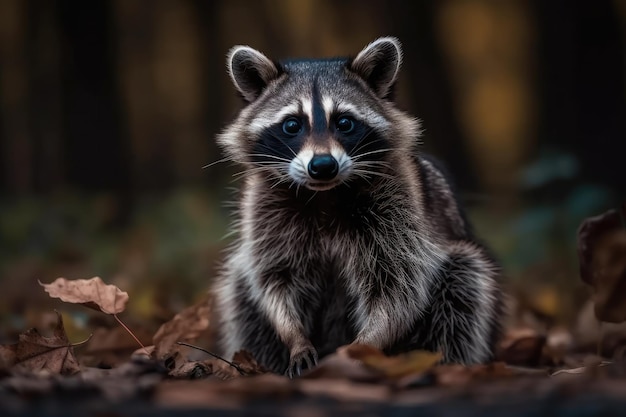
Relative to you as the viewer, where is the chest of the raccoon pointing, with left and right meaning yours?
facing the viewer

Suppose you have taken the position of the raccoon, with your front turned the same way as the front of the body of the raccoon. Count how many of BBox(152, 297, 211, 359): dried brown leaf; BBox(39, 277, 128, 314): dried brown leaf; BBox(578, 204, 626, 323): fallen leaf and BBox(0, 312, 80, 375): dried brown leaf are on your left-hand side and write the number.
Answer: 1

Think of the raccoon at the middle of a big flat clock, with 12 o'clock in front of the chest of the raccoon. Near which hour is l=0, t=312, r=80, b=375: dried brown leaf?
The dried brown leaf is roughly at 2 o'clock from the raccoon.

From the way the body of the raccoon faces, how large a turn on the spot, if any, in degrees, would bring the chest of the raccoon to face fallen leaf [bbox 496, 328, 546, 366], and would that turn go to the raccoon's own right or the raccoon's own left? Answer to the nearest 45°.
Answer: approximately 135° to the raccoon's own left

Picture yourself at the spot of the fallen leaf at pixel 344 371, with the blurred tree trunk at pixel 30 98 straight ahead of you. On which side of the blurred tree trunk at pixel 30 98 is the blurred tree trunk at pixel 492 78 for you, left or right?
right

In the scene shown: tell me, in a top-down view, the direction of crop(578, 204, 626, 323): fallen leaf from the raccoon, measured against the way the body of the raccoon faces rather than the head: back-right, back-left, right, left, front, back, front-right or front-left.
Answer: left

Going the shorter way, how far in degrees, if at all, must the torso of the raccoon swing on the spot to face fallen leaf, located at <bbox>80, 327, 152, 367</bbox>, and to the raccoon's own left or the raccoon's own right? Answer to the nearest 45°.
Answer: approximately 90° to the raccoon's own right

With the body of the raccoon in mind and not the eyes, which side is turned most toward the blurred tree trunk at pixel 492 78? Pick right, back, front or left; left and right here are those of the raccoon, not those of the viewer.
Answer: back

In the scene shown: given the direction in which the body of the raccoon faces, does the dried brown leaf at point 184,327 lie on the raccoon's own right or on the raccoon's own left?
on the raccoon's own right

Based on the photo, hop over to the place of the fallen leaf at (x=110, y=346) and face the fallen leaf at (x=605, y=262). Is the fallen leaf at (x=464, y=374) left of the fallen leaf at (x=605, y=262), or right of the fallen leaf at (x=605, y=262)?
right

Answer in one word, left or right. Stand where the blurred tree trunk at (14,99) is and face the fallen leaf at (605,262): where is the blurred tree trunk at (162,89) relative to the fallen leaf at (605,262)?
left
